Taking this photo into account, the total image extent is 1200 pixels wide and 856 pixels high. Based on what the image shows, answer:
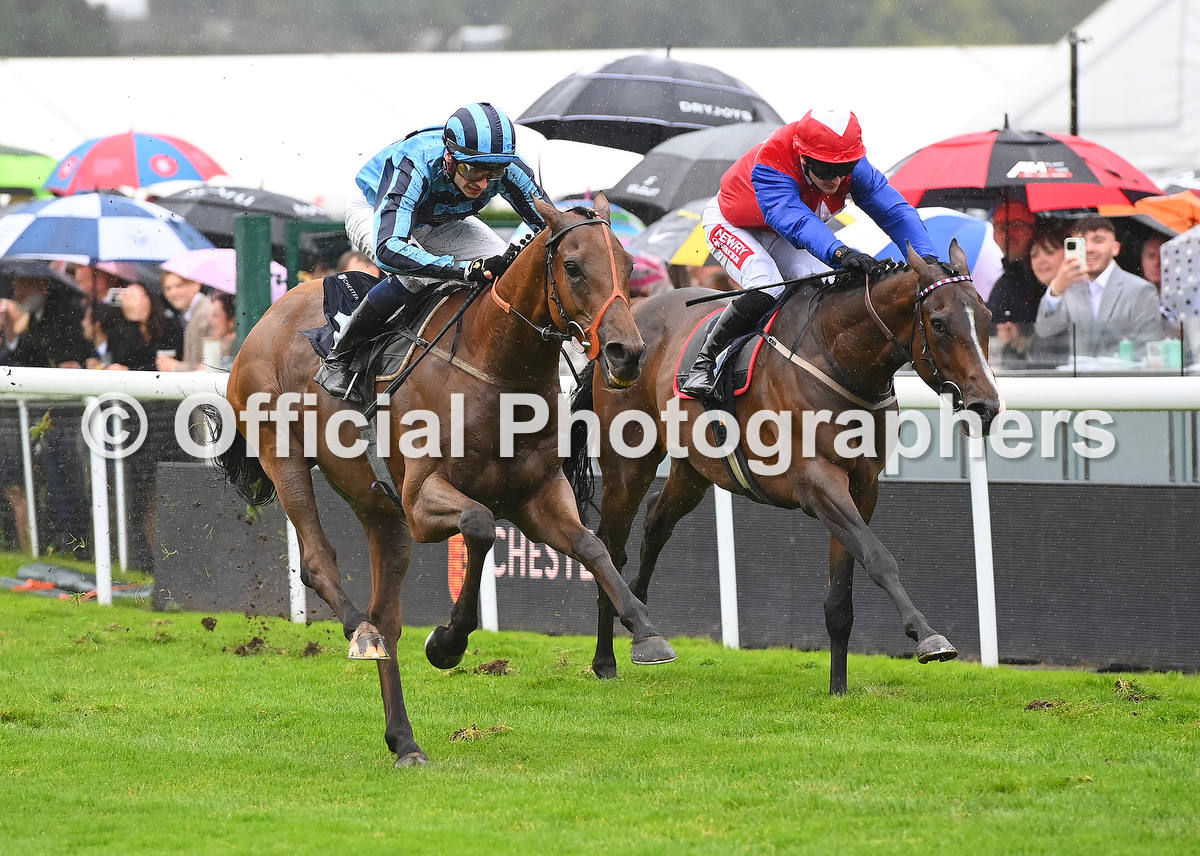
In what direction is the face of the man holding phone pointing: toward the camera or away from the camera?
toward the camera

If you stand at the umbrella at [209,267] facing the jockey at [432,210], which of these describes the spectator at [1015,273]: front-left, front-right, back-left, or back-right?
front-left

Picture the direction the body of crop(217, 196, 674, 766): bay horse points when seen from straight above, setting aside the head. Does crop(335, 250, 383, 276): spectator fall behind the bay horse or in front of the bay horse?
behind

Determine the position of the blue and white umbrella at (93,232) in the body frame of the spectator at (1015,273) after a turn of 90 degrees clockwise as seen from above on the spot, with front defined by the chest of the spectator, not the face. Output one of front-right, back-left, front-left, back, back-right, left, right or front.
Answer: front

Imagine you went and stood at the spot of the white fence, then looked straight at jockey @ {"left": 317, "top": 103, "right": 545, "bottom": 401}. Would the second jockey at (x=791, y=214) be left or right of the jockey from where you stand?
left

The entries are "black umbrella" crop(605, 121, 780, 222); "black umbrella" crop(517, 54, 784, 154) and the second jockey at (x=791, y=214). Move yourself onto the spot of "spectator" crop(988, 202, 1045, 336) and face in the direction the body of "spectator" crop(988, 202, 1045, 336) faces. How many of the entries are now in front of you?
1

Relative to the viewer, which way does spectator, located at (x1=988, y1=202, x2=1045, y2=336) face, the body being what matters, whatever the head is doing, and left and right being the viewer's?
facing the viewer

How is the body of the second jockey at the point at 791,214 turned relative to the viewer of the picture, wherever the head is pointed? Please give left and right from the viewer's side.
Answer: facing the viewer and to the right of the viewer

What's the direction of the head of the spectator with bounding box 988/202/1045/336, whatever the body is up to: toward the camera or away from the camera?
toward the camera

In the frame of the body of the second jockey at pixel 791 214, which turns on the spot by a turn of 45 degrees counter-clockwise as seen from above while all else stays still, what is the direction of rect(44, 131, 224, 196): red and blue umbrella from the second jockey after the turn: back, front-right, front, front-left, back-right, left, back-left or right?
back-left

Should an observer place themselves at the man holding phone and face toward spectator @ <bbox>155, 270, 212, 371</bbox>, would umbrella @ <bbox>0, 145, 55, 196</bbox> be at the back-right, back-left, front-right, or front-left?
front-right

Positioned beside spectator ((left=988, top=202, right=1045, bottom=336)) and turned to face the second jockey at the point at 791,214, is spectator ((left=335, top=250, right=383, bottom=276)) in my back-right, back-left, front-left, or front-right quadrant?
front-right

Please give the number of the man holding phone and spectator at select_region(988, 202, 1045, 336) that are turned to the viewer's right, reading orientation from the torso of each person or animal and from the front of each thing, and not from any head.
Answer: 0

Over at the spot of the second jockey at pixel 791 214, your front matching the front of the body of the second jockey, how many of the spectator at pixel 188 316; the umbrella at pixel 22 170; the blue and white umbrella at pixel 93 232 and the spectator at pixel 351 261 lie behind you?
4

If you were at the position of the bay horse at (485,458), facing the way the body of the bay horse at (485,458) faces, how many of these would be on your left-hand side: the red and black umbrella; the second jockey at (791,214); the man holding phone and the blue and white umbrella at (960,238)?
4
